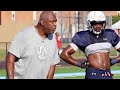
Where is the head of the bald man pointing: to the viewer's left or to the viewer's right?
to the viewer's right

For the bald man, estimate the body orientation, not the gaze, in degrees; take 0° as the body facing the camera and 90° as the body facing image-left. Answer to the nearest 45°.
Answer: approximately 315°
